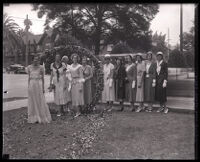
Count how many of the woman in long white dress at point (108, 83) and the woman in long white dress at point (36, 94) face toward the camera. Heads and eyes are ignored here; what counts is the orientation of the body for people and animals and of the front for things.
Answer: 2

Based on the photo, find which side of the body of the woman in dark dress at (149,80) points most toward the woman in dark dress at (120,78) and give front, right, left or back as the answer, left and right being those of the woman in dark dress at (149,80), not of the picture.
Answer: right

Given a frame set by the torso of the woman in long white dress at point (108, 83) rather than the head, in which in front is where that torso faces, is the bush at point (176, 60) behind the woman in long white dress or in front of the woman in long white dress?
behind

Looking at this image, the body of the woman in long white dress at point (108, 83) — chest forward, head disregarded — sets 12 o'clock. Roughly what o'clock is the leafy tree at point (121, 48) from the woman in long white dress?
The leafy tree is roughly at 6 o'clock from the woman in long white dress.

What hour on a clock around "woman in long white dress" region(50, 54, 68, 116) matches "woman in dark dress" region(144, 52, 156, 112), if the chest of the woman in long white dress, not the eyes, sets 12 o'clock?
The woman in dark dress is roughly at 9 o'clock from the woman in long white dress.

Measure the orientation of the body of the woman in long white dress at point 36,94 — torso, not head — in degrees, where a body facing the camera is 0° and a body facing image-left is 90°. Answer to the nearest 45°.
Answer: approximately 0°

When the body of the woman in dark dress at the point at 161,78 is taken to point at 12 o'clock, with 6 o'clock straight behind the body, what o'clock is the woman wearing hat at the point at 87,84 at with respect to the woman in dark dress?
The woman wearing hat is roughly at 2 o'clock from the woman in dark dress.

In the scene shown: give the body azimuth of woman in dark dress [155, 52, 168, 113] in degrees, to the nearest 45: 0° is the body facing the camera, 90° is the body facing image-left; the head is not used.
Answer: approximately 45°

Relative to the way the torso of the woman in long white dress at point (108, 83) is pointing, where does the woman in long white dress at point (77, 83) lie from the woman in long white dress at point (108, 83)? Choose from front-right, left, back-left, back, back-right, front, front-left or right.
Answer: front-right

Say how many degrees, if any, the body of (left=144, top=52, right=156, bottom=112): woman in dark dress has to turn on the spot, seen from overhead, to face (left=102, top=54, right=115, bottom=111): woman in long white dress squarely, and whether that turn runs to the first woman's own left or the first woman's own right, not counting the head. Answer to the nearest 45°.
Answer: approximately 90° to the first woman's own right

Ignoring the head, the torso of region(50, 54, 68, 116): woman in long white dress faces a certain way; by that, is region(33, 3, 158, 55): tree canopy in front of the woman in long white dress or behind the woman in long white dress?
behind
